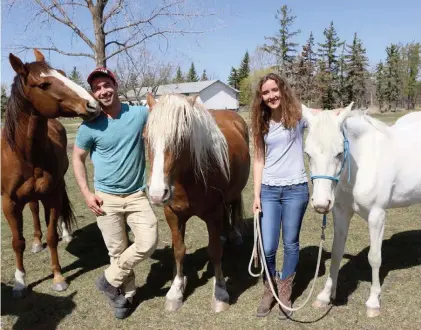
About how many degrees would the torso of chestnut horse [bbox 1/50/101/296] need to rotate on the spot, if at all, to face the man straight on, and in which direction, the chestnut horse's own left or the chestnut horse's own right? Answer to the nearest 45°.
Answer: approximately 45° to the chestnut horse's own left

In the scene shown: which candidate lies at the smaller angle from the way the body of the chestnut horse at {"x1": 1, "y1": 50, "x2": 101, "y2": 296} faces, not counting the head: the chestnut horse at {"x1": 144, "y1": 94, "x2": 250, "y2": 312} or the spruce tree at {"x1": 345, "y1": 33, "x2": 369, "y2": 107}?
the chestnut horse

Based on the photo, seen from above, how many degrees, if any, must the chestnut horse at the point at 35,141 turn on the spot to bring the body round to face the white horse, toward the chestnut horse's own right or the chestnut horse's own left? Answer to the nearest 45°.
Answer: approximately 45° to the chestnut horse's own left

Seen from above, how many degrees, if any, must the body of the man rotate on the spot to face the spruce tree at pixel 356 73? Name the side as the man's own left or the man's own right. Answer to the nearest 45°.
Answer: approximately 135° to the man's own left

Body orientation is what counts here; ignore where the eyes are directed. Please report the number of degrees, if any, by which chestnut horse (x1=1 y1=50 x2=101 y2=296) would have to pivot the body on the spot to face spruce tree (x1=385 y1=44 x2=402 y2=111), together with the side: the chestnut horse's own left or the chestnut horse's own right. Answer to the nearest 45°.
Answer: approximately 135° to the chestnut horse's own left

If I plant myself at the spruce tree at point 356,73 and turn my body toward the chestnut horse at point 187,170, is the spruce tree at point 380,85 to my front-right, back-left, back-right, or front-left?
back-left

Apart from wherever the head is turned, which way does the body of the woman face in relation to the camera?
toward the camera

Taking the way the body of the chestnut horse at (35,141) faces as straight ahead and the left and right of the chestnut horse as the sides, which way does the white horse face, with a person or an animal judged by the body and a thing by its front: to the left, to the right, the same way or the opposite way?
to the right

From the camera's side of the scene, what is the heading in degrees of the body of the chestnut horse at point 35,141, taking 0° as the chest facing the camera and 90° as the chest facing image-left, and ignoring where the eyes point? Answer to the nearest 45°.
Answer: approximately 0°

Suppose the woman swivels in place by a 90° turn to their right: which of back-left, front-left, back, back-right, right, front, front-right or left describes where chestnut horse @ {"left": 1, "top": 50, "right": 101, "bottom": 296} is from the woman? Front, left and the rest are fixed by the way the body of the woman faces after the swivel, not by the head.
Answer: front

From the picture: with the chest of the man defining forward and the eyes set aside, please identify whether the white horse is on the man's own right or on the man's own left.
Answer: on the man's own left
